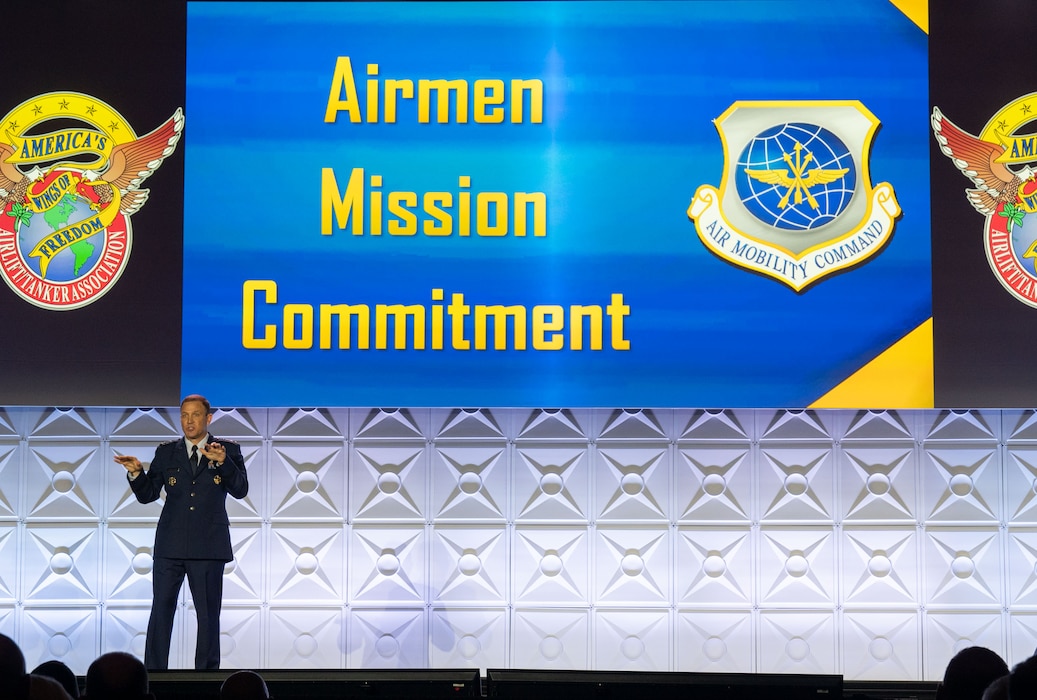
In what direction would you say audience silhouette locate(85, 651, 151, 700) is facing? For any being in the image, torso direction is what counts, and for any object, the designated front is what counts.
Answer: away from the camera

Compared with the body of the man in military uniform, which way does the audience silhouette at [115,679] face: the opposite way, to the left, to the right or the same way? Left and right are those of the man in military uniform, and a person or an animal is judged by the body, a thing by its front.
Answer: the opposite way

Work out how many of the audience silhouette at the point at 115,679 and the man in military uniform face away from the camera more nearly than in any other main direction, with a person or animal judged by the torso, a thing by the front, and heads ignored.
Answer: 1

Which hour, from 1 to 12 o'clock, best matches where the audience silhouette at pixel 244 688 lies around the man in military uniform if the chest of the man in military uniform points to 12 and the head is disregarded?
The audience silhouette is roughly at 12 o'clock from the man in military uniform.

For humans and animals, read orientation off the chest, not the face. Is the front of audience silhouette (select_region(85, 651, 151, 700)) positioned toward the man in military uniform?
yes

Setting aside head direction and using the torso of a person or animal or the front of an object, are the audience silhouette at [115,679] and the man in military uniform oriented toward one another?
yes

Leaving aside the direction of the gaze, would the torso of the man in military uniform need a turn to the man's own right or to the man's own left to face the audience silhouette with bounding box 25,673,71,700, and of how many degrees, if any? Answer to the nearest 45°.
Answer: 0° — they already face them

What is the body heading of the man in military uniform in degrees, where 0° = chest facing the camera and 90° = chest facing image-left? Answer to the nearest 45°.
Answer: approximately 0°

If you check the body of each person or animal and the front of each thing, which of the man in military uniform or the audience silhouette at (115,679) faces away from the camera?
the audience silhouette

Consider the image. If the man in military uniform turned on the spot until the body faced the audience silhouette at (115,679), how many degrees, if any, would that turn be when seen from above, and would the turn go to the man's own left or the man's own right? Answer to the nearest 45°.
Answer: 0° — they already face them
